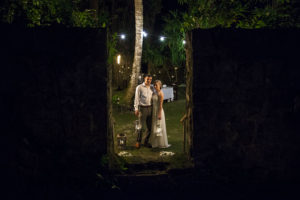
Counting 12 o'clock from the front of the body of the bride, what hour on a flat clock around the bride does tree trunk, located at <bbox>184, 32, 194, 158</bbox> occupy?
The tree trunk is roughly at 10 o'clock from the bride.

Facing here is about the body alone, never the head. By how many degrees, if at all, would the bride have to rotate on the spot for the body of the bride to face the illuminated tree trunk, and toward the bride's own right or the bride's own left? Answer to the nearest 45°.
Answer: approximately 135° to the bride's own right

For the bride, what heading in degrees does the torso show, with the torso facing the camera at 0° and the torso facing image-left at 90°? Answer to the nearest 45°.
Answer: approximately 45°

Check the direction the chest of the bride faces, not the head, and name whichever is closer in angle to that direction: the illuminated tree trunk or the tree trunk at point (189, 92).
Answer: the tree trunk
